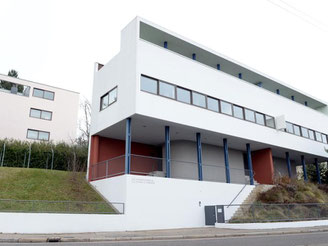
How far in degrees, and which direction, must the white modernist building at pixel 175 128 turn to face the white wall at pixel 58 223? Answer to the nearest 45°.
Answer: approximately 90° to its right

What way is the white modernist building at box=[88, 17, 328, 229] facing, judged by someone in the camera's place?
facing the viewer and to the right of the viewer

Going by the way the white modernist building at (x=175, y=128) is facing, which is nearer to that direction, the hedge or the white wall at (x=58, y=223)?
the white wall

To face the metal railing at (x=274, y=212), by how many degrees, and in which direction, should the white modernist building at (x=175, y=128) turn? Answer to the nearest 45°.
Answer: approximately 45° to its left

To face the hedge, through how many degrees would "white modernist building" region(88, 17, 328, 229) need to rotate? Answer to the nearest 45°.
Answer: approximately 135° to its right
